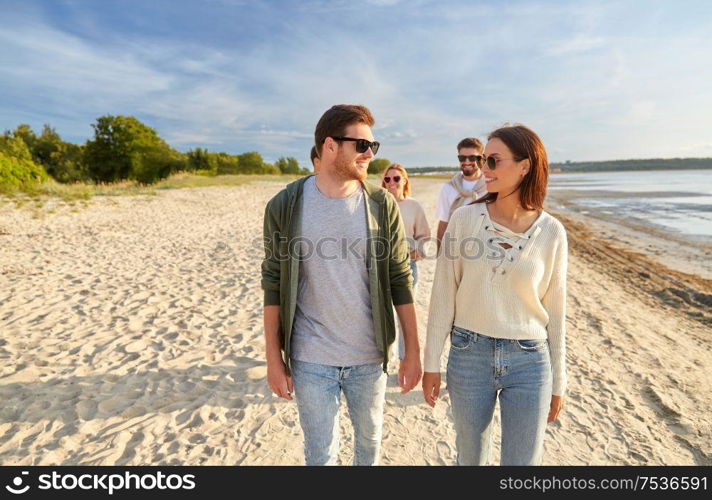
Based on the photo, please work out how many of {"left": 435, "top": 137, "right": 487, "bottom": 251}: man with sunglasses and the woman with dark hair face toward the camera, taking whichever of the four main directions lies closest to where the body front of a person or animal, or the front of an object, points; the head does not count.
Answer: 2

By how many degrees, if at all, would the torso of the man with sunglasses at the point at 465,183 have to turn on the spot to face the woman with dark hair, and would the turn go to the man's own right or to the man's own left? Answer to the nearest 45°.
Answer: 0° — they already face them

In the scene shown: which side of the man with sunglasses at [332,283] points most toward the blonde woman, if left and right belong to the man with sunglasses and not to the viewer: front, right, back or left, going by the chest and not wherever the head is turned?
back

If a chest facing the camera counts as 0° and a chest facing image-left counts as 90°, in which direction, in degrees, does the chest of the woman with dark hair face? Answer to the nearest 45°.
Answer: approximately 0°

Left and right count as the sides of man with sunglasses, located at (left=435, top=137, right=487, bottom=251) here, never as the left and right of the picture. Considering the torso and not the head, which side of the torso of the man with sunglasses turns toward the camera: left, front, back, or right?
front

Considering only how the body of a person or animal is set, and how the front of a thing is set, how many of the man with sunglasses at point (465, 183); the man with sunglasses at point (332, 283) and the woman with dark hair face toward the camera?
3

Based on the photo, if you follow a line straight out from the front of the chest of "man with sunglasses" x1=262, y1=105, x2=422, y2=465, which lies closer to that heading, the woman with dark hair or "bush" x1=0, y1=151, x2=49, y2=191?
the woman with dark hair

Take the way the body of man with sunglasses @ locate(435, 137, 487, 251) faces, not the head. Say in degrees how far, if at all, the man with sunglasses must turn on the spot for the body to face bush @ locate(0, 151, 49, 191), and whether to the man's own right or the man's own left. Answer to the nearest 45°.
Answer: approximately 135° to the man's own right

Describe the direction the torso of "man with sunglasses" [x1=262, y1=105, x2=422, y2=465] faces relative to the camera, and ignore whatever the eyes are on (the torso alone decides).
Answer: toward the camera

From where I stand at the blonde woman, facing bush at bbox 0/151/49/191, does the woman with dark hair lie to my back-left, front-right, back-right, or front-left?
back-left

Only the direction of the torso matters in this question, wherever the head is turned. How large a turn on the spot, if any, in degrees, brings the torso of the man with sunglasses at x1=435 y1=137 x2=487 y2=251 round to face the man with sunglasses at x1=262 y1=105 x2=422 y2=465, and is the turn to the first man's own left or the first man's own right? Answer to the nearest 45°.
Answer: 0° — they already face them

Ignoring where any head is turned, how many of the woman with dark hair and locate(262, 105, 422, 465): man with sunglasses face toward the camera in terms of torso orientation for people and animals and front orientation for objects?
2
